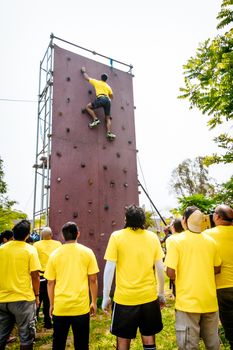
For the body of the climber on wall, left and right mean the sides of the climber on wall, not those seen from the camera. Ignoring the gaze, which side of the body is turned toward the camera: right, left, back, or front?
back

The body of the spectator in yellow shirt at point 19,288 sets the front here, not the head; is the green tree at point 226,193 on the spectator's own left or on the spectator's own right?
on the spectator's own right

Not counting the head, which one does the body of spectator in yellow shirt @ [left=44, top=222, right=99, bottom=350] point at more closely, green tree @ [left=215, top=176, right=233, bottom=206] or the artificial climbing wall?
the artificial climbing wall

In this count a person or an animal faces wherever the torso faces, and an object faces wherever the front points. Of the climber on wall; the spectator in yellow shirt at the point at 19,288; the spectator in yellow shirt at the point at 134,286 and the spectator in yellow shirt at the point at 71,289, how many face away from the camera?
4

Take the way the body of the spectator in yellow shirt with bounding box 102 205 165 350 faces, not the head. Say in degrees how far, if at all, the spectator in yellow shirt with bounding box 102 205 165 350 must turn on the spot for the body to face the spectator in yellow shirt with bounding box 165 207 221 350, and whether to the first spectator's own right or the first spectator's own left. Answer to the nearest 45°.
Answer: approximately 90° to the first spectator's own right

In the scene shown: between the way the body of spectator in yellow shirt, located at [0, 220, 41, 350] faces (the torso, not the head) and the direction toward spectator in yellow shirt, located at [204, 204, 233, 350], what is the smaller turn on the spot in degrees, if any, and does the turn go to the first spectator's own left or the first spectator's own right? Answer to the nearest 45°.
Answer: approximately 90° to the first spectator's own right

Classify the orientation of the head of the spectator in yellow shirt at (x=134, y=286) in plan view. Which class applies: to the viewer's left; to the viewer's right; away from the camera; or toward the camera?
away from the camera

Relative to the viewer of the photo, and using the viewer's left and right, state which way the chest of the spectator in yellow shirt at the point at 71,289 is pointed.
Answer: facing away from the viewer

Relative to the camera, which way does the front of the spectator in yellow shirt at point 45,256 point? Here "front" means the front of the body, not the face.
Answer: away from the camera

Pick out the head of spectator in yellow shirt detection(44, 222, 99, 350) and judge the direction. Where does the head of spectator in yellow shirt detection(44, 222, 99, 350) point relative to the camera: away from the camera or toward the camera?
away from the camera

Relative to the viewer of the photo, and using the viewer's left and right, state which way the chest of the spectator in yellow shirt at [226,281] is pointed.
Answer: facing away from the viewer and to the left of the viewer

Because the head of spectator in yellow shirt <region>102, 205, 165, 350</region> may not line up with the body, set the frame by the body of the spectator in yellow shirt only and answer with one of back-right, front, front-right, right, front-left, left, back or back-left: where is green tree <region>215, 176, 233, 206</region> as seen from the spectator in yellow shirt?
front-right
